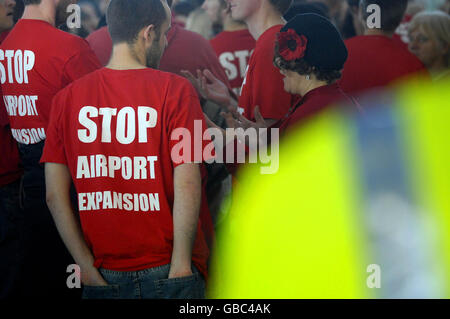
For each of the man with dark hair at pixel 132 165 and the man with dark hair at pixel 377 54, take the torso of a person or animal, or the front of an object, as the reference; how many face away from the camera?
2

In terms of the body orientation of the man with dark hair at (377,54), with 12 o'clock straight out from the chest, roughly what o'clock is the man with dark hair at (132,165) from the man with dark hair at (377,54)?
the man with dark hair at (132,165) is roughly at 7 o'clock from the man with dark hair at (377,54).

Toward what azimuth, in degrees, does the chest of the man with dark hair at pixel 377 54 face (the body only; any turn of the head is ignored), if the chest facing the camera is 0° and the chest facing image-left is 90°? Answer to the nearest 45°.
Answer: approximately 180°

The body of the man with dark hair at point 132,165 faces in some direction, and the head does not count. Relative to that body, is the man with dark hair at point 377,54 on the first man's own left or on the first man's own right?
on the first man's own right

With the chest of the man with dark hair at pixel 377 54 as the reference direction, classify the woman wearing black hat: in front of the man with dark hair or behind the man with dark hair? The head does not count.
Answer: behind

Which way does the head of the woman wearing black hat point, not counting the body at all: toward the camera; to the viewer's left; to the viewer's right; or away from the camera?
to the viewer's left

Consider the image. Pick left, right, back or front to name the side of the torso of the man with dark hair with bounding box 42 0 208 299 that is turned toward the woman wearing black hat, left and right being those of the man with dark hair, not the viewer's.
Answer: right

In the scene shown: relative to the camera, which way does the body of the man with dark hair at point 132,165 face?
away from the camera

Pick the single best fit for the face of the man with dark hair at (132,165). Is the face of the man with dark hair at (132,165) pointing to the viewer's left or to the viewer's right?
to the viewer's right

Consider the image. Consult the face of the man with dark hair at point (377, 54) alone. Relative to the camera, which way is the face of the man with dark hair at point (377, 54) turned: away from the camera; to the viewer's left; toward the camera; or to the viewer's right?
away from the camera

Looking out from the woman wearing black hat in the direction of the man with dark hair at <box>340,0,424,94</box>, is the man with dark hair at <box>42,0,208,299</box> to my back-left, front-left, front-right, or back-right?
back-left
